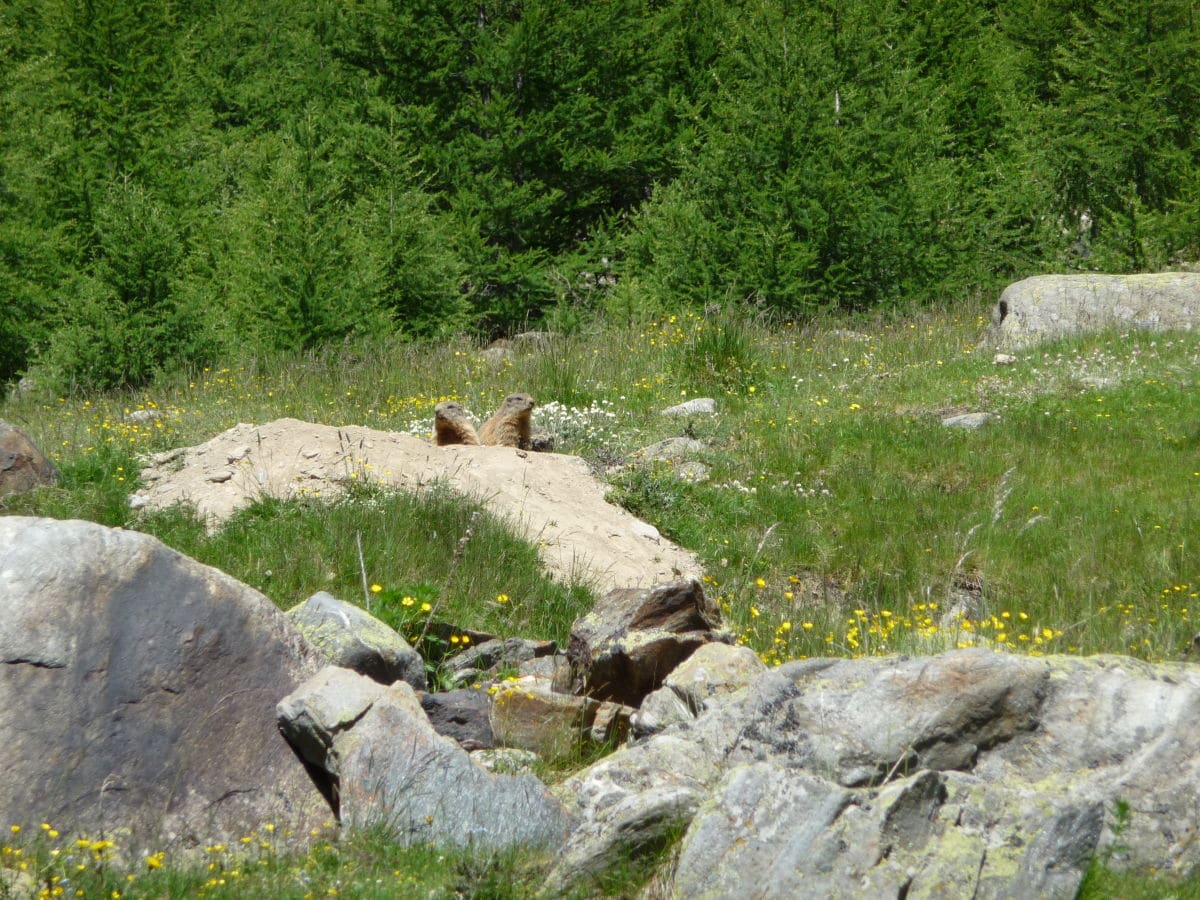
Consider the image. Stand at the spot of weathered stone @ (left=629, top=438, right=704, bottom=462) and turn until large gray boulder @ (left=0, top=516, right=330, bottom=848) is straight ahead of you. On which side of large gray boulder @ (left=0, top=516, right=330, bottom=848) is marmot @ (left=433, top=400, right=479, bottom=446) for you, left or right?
right

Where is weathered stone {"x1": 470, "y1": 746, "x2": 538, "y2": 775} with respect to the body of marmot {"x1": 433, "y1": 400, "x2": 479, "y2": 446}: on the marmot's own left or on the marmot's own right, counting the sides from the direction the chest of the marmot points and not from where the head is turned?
on the marmot's own left
